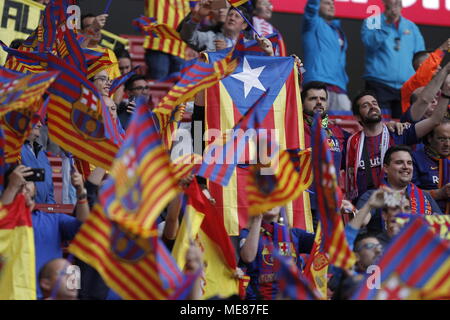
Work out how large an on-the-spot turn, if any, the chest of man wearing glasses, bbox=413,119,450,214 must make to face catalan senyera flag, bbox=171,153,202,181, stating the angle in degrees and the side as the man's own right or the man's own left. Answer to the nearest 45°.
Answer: approximately 90° to the man's own right

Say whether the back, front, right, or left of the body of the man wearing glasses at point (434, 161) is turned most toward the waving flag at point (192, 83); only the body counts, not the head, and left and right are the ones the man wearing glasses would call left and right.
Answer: right

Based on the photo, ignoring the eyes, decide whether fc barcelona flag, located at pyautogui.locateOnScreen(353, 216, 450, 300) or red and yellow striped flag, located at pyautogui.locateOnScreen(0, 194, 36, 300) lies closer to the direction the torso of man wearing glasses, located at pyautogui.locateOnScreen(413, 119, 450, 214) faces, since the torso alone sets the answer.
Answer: the fc barcelona flag

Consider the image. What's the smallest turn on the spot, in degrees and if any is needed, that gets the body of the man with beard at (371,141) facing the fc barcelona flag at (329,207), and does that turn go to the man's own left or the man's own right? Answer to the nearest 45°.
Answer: approximately 45° to the man's own right

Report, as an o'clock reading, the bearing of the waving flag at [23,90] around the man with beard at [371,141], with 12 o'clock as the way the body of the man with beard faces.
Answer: The waving flag is roughly at 3 o'clock from the man with beard.

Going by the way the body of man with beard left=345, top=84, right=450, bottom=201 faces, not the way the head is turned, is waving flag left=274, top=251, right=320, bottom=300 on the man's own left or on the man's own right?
on the man's own right

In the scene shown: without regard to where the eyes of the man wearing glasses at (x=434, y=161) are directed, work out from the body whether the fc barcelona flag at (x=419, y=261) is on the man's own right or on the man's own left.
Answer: on the man's own right

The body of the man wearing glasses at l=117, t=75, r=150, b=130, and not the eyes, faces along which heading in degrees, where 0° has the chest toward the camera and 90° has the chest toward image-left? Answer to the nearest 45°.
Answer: approximately 315°

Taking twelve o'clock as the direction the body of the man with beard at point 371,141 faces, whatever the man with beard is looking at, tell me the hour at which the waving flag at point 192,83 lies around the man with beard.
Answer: The waving flag is roughly at 3 o'clock from the man with beard.

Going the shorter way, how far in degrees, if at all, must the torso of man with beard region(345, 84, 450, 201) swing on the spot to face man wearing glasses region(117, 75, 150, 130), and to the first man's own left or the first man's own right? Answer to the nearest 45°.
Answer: approximately 135° to the first man's own right
